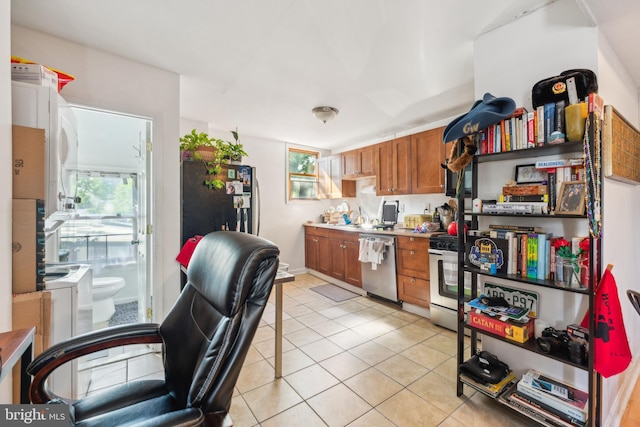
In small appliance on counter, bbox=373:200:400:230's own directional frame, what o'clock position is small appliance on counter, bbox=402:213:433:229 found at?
small appliance on counter, bbox=402:213:433:229 is roughly at 9 o'clock from small appliance on counter, bbox=373:200:400:230.

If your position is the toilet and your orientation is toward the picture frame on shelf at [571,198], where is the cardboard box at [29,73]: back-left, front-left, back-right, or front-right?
front-right

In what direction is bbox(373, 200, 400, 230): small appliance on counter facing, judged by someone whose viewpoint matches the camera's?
facing the viewer and to the left of the viewer

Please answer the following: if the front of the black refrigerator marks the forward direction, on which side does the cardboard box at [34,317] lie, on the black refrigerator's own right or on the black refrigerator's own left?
on the black refrigerator's own right

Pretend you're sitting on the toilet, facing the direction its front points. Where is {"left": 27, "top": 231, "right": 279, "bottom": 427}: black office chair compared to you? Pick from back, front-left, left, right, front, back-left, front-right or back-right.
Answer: right

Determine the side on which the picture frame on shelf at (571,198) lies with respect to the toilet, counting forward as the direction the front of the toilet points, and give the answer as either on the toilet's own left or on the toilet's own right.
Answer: on the toilet's own right

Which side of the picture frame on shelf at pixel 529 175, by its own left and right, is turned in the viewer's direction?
front

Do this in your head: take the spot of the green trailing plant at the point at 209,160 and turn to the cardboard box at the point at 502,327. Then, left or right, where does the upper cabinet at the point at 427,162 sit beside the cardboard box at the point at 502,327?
left
